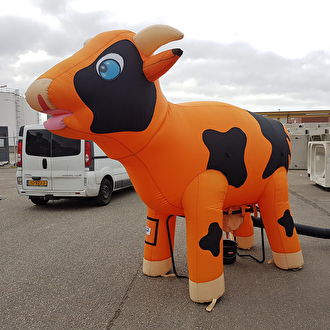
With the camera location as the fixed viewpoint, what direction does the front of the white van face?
facing away from the viewer and to the right of the viewer

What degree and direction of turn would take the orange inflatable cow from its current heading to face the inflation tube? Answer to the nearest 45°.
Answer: approximately 180°

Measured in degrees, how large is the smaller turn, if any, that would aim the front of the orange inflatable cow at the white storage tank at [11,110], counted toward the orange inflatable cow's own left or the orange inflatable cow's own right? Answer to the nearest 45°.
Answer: approximately 90° to the orange inflatable cow's own right

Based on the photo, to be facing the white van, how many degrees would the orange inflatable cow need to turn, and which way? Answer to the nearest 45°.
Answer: approximately 90° to its right

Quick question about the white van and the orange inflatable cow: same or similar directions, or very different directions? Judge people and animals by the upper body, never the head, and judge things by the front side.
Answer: very different directions

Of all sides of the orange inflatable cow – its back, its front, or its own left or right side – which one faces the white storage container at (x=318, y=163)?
back

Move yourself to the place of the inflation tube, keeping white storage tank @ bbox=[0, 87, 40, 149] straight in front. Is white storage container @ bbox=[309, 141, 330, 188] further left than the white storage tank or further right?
right

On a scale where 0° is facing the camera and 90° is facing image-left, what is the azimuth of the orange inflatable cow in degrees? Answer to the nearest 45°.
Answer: approximately 45°
